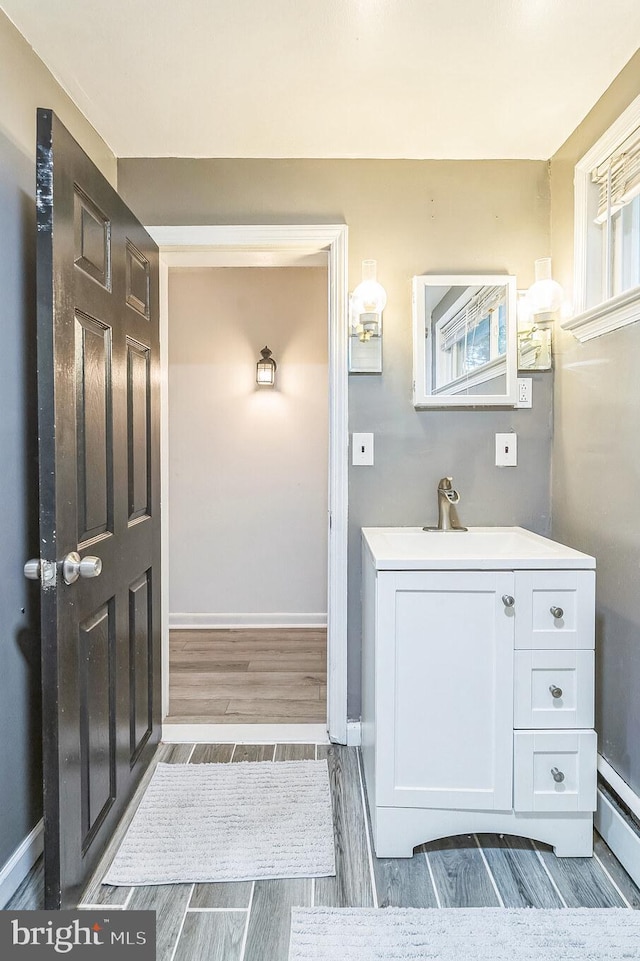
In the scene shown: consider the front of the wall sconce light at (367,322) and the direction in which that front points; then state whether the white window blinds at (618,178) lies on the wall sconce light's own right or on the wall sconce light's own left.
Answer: on the wall sconce light's own left

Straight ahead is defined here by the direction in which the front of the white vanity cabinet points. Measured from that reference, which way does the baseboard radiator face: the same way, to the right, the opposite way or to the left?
to the right

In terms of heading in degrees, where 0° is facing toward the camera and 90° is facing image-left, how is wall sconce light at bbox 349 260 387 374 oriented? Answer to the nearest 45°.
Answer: approximately 0°

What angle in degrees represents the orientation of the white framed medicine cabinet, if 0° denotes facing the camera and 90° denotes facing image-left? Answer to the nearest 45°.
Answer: approximately 0°

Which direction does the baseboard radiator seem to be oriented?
to the viewer's left
